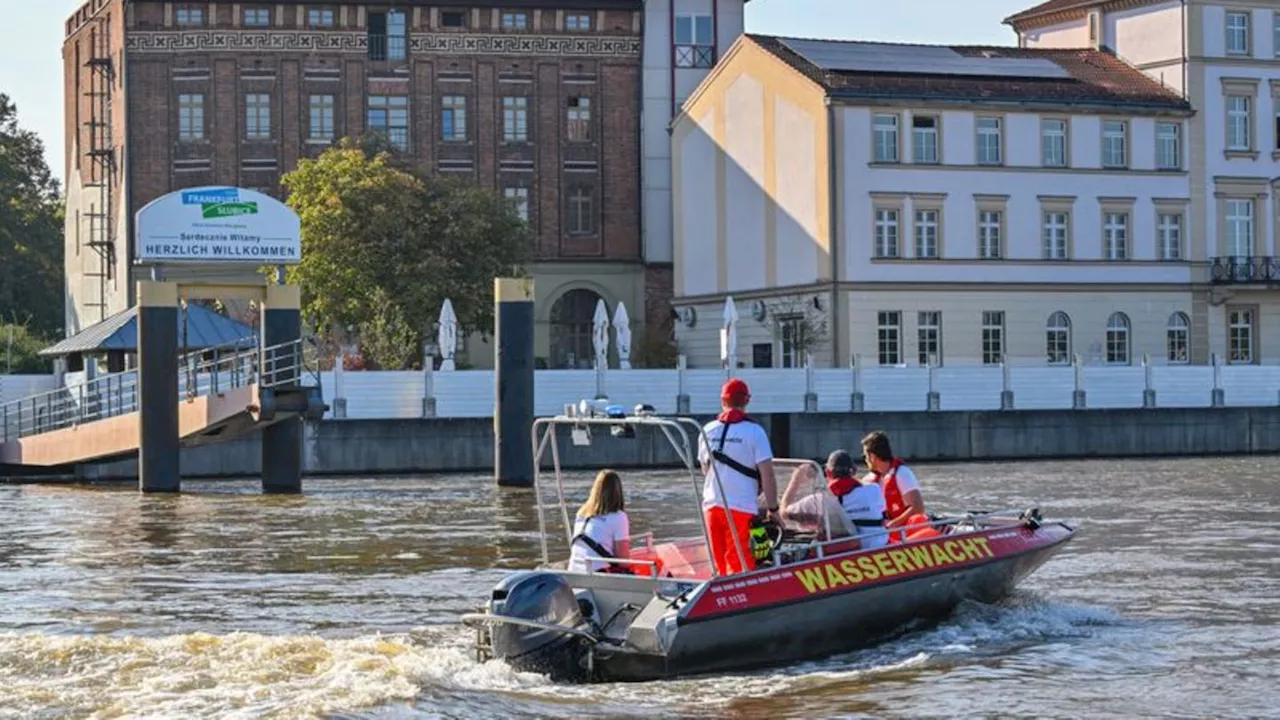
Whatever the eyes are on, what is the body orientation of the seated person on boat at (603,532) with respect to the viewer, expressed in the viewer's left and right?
facing away from the viewer and to the right of the viewer

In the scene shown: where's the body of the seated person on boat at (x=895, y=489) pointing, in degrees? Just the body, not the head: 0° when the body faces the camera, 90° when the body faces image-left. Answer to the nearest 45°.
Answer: approximately 45°

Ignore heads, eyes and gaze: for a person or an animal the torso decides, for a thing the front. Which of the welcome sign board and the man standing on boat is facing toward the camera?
the welcome sign board

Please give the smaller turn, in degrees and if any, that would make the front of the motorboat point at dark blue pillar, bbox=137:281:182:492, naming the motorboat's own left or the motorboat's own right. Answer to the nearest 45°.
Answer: approximately 90° to the motorboat's own left

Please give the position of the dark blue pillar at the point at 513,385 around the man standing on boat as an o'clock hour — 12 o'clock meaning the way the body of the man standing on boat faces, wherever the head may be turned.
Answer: The dark blue pillar is roughly at 10 o'clock from the man standing on boat.

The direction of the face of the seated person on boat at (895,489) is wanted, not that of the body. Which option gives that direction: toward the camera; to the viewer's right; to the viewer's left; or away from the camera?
to the viewer's left

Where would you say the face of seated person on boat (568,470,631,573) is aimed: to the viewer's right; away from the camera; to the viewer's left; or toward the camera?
away from the camera

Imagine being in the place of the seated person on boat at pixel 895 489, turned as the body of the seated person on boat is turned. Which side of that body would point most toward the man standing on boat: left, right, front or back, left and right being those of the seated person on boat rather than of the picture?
front

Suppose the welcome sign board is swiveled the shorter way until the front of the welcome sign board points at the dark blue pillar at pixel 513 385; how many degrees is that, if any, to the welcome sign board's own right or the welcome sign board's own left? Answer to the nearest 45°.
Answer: approximately 45° to the welcome sign board's own left

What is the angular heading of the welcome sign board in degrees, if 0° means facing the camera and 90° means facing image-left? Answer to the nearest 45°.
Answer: approximately 0°

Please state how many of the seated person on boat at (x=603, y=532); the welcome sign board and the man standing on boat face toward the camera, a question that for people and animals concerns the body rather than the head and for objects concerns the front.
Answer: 1

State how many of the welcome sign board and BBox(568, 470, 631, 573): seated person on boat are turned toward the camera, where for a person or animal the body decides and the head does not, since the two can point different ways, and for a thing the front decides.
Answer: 1

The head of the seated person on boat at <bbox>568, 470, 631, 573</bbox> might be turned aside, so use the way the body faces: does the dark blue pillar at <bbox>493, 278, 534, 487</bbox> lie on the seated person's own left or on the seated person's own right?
on the seated person's own left

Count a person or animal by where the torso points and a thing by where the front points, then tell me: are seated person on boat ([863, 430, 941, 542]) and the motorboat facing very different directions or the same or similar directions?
very different directions

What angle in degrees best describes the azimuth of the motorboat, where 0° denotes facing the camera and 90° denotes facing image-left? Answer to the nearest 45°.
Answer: approximately 225°
